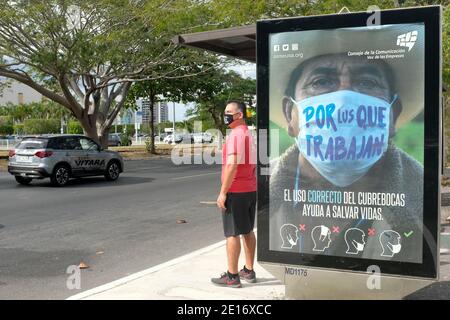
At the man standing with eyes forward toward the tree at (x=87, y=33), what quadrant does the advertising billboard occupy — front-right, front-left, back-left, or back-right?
back-right

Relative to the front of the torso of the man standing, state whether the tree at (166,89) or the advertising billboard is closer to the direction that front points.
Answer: the tree

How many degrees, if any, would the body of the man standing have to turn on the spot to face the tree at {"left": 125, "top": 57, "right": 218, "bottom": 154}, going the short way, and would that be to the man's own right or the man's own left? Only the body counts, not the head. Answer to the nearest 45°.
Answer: approximately 90° to the man's own right

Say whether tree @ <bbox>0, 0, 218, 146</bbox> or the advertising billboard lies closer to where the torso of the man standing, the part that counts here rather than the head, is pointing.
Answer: the tree

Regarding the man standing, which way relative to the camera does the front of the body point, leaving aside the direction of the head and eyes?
to the viewer's left

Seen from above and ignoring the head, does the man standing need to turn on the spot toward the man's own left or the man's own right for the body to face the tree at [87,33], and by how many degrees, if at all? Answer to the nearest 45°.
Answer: approximately 90° to the man's own right

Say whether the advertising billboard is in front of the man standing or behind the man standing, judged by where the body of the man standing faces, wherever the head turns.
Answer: behind
